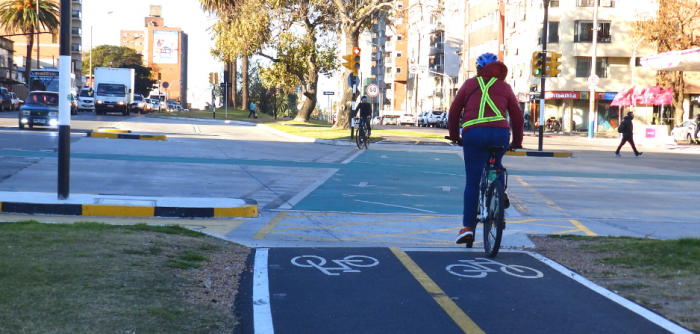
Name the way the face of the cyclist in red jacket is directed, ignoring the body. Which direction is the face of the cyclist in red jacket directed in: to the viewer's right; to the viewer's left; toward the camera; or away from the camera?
away from the camera

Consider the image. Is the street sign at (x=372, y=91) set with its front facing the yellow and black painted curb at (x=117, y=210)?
yes

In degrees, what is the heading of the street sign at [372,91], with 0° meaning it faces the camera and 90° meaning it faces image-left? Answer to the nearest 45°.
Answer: approximately 0°

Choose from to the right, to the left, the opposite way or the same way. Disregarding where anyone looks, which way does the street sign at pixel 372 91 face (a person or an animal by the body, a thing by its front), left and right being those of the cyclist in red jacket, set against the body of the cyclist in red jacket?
the opposite way

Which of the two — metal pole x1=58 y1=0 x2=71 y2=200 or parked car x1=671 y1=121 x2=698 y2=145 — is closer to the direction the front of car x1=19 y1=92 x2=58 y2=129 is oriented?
the metal pole

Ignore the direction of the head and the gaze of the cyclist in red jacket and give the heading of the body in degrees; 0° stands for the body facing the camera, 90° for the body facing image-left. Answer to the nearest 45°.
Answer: approximately 180°

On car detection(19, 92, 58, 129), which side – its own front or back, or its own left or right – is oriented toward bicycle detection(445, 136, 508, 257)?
front

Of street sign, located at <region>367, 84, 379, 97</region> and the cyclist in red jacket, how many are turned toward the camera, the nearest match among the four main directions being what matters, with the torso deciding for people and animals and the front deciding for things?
1

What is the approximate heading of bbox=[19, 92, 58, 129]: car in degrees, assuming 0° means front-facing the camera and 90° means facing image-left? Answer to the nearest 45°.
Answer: approximately 0°

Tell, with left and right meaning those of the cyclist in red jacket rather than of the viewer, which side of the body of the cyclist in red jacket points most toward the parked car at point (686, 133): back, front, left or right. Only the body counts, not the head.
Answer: front

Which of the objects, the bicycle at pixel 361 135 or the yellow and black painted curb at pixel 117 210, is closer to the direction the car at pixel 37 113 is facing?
the yellow and black painted curb
